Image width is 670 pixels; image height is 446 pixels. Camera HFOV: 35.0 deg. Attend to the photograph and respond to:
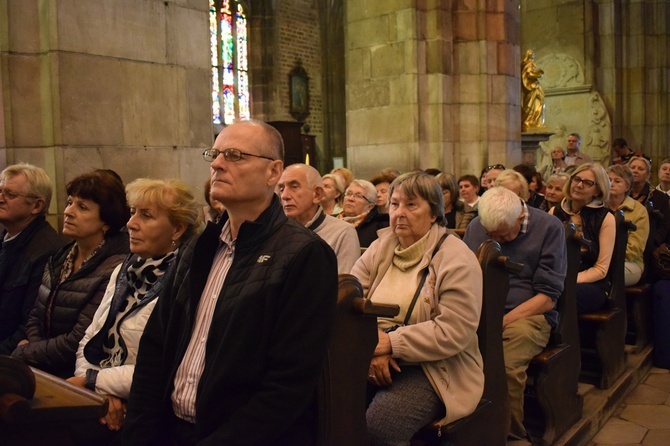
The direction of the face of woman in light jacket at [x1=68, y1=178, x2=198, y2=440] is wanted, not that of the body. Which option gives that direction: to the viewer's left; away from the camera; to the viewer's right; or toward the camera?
to the viewer's left

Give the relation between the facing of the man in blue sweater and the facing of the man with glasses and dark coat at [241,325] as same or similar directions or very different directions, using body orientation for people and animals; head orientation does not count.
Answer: same or similar directions

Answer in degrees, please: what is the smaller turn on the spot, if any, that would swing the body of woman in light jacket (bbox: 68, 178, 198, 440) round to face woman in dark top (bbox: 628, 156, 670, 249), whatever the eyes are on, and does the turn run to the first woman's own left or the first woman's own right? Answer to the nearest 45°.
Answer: approximately 180°

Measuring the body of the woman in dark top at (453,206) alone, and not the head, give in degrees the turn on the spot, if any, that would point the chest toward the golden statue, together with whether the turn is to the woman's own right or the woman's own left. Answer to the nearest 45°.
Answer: approximately 135° to the woman's own right

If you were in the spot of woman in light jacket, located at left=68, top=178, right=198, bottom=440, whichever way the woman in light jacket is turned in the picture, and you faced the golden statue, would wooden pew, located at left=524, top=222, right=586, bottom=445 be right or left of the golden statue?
right

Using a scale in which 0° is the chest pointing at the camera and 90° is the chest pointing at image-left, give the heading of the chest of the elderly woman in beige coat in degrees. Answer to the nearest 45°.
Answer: approximately 45°

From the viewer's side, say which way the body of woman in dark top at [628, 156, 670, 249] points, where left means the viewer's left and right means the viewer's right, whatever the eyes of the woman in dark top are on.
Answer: facing the viewer and to the left of the viewer

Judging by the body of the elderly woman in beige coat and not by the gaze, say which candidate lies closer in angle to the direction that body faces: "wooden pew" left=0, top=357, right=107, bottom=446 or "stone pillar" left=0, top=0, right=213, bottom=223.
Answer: the wooden pew

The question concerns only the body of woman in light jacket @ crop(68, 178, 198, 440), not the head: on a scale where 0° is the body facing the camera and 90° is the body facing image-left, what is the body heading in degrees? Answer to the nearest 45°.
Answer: approximately 45°

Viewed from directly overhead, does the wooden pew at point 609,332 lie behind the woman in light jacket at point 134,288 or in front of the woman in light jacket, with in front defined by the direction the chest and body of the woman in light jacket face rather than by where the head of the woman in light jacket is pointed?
behind

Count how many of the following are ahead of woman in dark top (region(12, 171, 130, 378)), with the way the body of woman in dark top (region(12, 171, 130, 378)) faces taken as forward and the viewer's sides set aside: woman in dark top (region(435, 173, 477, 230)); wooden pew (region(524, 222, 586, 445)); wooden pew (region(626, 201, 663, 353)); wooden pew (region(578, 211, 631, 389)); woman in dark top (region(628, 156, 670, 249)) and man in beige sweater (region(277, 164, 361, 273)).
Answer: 0

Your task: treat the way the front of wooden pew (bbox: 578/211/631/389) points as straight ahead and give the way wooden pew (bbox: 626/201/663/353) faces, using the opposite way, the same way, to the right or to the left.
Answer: the same way

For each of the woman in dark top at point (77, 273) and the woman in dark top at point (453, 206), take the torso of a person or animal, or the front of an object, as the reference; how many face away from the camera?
0

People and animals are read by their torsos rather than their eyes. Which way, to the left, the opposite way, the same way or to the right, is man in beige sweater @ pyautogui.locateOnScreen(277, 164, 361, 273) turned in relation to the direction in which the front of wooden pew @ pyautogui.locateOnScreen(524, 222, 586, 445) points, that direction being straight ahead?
the same way

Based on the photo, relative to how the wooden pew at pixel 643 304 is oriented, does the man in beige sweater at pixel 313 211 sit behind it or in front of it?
in front

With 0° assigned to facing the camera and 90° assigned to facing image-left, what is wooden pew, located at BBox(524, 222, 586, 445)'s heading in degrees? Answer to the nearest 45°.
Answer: approximately 45°

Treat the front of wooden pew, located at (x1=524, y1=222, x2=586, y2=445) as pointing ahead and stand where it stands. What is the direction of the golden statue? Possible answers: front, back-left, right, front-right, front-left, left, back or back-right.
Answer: back-right

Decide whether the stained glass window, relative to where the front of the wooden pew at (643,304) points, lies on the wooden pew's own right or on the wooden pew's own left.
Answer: on the wooden pew's own right
